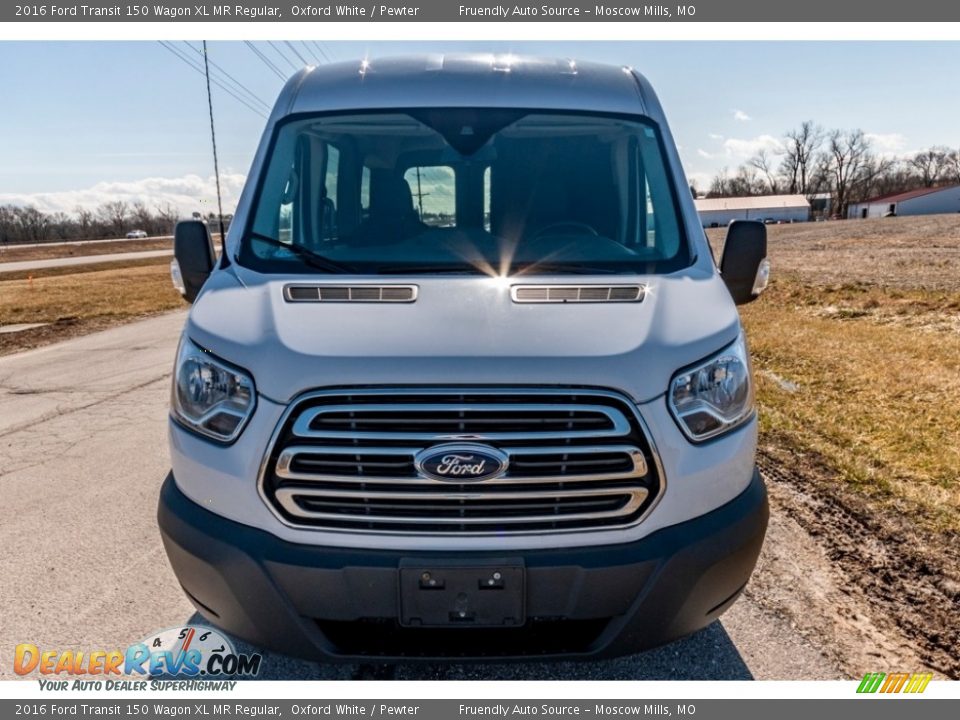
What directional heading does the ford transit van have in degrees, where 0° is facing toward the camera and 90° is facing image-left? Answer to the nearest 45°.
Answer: approximately 0°
